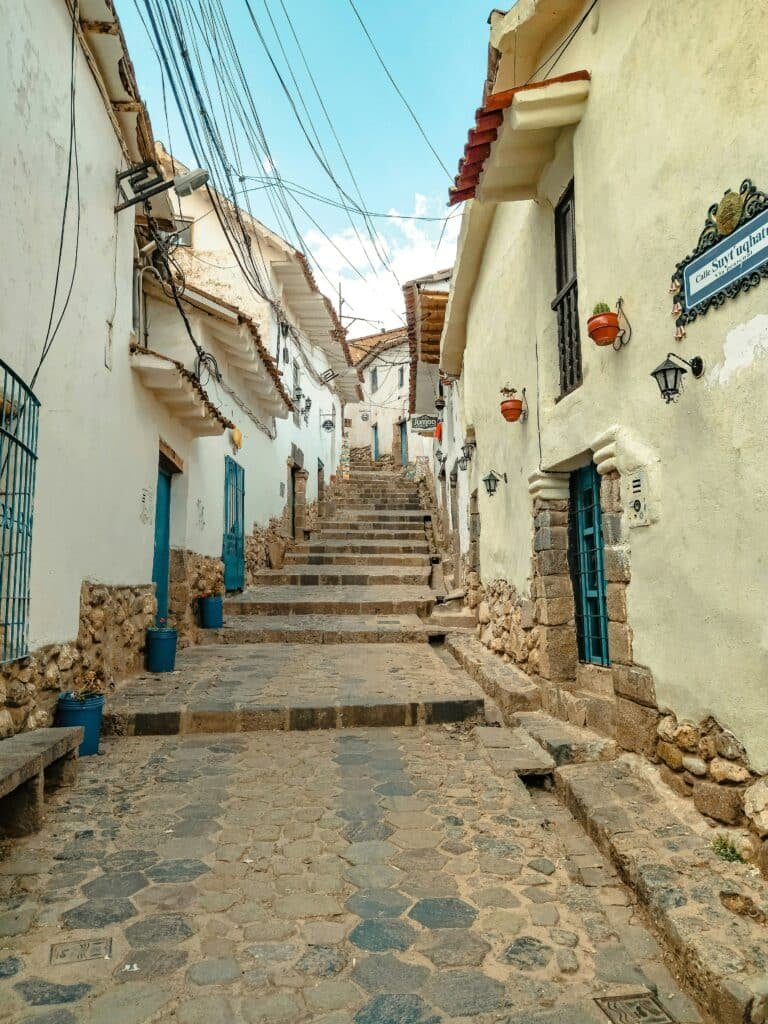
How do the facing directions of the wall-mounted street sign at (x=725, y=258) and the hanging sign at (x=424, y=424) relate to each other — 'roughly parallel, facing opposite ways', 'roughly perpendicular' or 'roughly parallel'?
roughly perpendicular

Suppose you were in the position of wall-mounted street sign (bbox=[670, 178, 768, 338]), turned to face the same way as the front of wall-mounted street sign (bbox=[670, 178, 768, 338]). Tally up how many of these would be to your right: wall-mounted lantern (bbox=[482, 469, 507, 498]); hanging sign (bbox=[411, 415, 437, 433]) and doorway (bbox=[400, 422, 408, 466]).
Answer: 3

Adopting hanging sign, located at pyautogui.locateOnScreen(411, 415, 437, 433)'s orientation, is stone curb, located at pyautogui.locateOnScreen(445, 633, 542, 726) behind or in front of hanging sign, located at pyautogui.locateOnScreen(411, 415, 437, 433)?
in front

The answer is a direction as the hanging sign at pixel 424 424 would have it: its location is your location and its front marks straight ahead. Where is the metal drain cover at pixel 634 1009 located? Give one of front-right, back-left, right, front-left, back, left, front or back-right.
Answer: front

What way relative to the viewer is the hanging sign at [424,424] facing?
toward the camera

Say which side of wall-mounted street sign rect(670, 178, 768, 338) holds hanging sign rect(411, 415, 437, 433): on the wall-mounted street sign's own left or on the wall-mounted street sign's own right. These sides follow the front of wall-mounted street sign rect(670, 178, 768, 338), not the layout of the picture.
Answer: on the wall-mounted street sign's own right

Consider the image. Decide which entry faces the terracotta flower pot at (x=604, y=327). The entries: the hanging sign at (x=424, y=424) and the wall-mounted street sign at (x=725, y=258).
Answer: the hanging sign at (x=424, y=424)

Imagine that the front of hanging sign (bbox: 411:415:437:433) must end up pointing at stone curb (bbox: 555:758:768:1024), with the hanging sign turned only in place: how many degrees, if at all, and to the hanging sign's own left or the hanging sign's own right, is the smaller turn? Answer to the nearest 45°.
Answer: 0° — it already faces it

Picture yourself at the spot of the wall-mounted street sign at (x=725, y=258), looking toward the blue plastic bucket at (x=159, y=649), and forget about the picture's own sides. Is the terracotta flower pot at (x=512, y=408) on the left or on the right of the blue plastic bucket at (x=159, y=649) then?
right

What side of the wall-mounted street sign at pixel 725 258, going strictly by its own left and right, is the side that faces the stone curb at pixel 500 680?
right

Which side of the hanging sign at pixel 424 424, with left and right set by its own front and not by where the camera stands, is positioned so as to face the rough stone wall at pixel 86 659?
front

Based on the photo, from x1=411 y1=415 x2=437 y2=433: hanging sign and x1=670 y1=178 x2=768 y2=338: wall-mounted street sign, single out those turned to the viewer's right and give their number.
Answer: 0

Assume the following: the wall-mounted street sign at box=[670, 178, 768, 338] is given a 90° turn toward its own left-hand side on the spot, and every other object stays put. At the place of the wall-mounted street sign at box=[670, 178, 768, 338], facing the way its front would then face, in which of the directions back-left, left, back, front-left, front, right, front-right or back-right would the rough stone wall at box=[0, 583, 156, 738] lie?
back-right

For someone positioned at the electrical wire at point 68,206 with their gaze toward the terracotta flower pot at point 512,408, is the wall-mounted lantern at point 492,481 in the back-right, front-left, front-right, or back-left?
front-left

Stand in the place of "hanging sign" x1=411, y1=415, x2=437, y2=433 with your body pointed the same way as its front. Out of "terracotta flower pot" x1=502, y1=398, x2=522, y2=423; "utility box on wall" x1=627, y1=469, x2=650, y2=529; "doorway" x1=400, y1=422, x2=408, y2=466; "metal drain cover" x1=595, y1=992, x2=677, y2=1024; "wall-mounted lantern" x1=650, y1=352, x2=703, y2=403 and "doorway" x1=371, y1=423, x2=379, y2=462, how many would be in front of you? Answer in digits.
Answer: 4

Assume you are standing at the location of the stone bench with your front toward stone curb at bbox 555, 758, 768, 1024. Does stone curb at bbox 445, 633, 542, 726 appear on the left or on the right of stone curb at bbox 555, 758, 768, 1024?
left
